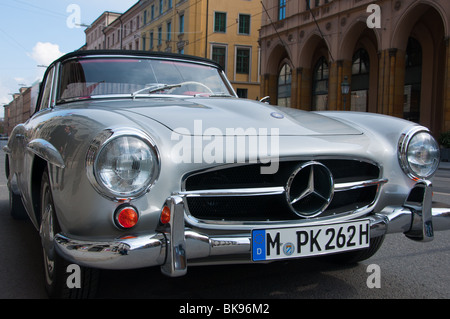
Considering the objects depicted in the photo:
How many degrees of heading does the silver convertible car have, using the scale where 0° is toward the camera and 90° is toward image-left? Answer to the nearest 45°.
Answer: approximately 315°
